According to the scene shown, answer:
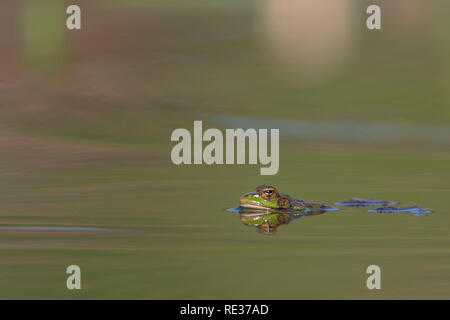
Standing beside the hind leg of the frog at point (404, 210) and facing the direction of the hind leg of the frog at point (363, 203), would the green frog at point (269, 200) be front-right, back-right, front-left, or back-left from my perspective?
front-left

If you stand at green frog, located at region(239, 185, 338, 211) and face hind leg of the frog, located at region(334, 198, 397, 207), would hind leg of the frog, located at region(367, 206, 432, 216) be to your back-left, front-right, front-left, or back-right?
front-right

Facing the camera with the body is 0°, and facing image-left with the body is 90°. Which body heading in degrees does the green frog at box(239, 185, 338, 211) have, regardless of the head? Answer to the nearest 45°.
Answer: approximately 90°

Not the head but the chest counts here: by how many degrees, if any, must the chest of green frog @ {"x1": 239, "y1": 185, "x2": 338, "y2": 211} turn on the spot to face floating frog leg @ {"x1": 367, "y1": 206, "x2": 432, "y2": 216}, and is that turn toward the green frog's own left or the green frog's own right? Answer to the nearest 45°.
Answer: approximately 180°

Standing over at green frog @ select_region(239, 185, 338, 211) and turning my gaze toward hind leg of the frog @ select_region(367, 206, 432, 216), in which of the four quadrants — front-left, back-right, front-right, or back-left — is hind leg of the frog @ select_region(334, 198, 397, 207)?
front-left

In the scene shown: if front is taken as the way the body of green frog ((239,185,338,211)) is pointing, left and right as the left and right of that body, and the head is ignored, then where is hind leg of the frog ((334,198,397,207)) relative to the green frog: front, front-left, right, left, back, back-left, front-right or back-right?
back-right
